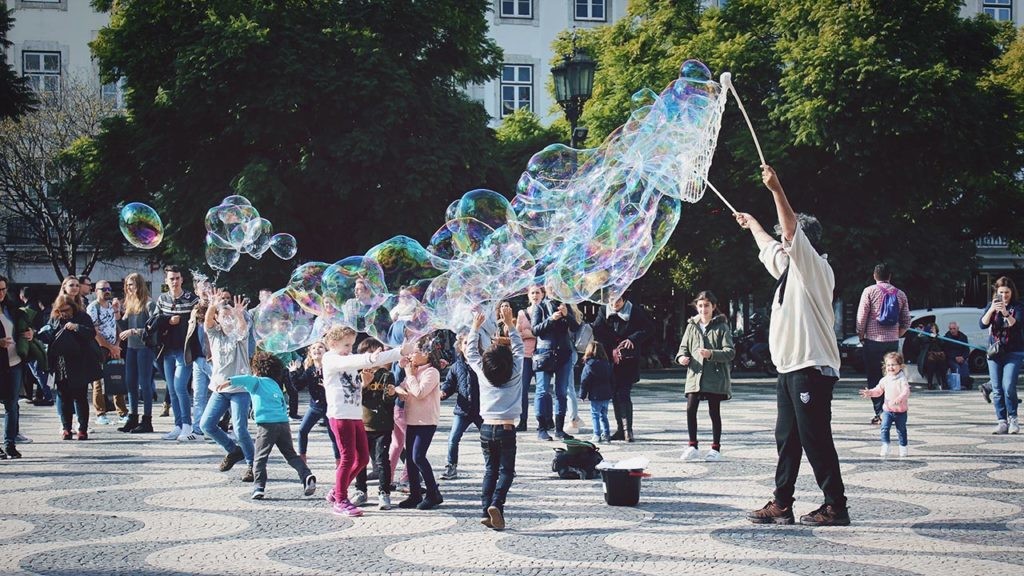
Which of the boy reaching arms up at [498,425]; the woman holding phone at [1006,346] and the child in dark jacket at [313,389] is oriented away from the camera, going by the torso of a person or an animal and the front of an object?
the boy reaching arms up

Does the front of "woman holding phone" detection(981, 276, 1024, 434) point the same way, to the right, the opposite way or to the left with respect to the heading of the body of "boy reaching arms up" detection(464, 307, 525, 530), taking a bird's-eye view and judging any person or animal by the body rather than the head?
the opposite way

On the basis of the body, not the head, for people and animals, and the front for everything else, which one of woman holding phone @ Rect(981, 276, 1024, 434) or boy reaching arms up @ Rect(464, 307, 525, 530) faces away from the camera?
the boy reaching arms up

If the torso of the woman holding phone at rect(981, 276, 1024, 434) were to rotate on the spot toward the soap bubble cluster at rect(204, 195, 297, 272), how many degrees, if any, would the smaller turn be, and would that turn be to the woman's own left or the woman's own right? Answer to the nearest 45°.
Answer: approximately 90° to the woman's own right

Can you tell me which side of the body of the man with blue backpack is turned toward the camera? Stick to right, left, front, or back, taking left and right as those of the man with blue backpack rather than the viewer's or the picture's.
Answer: back

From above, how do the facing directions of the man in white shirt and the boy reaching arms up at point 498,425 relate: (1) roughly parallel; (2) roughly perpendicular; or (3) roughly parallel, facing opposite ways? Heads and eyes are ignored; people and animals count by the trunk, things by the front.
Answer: roughly perpendicular

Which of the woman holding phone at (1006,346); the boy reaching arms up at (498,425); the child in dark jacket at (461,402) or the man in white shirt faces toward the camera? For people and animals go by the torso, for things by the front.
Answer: the woman holding phone

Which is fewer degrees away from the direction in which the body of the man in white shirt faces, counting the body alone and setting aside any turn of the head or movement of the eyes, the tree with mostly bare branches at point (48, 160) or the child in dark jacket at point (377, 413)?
the child in dark jacket

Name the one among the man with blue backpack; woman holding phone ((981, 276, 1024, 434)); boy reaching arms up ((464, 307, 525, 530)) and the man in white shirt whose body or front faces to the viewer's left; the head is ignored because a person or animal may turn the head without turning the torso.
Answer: the man in white shirt

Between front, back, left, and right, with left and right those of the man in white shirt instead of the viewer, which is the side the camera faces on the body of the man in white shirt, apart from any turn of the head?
left
